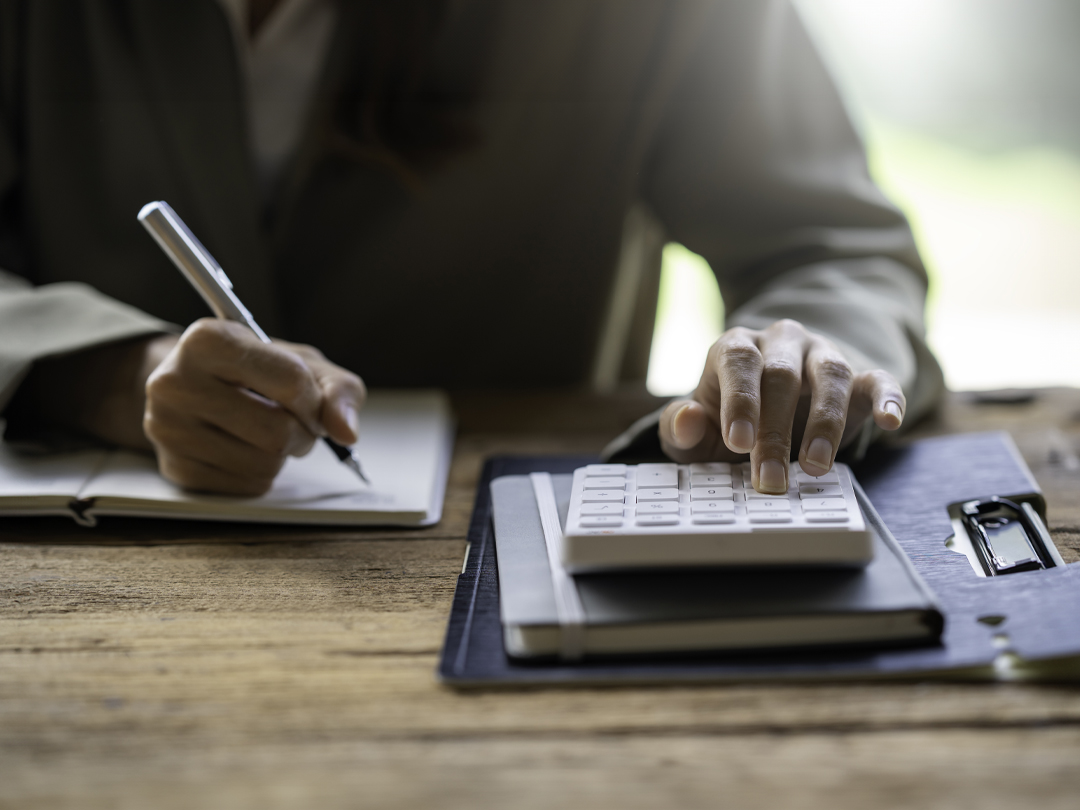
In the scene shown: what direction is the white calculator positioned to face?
away from the camera

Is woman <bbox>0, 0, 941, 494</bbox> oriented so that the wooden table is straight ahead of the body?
yes

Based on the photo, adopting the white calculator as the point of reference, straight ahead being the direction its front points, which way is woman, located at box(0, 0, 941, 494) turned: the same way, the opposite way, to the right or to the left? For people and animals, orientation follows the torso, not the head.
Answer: the opposite way

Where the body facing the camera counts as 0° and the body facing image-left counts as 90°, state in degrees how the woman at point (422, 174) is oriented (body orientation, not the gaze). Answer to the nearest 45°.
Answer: approximately 0°

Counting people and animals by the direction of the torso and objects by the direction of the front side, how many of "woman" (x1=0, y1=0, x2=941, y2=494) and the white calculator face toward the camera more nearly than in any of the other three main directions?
1
